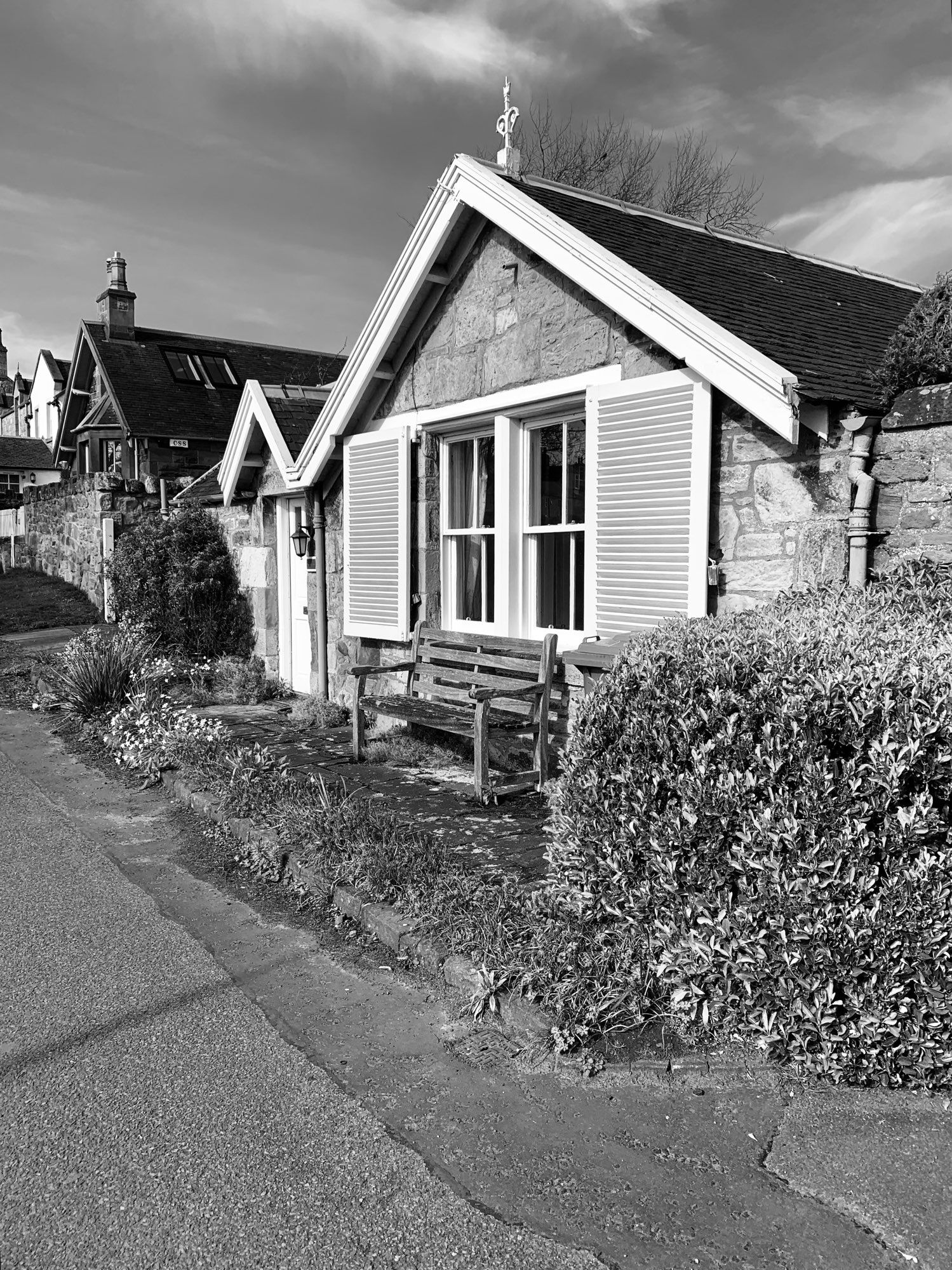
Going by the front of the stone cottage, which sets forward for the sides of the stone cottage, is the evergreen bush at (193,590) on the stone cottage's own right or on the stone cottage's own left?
on the stone cottage's own right

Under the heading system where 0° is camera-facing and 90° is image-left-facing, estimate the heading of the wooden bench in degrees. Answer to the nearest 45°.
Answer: approximately 45°

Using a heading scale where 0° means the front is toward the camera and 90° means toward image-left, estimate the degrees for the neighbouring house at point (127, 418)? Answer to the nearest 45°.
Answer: approximately 45°

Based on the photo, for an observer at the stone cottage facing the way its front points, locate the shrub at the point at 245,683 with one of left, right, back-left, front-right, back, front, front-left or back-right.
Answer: right

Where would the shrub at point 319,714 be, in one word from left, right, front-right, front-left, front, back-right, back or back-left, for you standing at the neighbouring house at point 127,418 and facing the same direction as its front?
front-left

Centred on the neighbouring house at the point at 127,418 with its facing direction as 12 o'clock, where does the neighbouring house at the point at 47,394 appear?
the neighbouring house at the point at 47,394 is roughly at 4 o'clock from the neighbouring house at the point at 127,418.

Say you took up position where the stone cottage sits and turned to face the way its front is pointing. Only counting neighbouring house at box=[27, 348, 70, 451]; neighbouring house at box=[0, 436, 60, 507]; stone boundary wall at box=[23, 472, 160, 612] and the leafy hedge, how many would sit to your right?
3

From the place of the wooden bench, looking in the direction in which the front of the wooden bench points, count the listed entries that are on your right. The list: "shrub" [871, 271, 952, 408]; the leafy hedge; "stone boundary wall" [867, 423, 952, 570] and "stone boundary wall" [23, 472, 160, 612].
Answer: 1

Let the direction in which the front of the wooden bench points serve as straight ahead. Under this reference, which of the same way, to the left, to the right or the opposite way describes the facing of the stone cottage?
the same way

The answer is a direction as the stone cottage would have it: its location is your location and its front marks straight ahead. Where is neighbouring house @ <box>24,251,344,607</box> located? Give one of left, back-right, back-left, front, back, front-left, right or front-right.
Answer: right

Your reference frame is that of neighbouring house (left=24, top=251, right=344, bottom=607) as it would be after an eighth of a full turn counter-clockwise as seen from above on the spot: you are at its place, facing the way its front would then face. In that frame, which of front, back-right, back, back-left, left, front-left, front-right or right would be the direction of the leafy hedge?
front

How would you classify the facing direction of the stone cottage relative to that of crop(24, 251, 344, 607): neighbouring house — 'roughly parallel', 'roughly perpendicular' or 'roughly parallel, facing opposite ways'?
roughly parallel

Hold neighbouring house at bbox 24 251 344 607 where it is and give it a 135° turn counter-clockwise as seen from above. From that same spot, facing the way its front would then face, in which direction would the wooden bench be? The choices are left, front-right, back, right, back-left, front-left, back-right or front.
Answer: right

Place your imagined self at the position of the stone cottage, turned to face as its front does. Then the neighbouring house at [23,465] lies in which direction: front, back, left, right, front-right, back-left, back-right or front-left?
right
